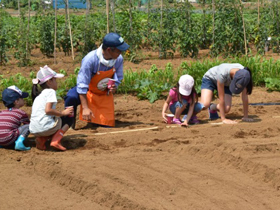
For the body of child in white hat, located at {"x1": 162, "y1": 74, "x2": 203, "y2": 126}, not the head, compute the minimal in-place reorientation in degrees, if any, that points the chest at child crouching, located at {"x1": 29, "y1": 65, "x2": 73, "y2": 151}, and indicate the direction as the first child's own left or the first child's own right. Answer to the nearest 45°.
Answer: approximately 45° to the first child's own right

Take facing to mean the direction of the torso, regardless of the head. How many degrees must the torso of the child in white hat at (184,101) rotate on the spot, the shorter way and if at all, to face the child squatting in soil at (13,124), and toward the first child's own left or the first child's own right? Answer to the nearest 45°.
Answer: approximately 45° to the first child's own right

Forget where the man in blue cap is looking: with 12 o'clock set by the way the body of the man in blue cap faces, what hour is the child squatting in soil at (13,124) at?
The child squatting in soil is roughly at 3 o'clock from the man in blue cap.

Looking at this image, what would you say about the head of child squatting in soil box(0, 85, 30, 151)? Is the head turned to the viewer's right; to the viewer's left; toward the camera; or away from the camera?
to the viewer's right
